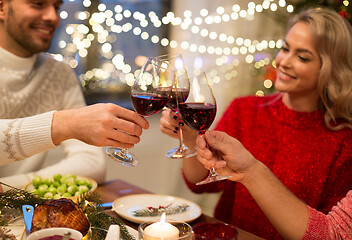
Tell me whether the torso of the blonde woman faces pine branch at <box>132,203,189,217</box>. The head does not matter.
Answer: yes

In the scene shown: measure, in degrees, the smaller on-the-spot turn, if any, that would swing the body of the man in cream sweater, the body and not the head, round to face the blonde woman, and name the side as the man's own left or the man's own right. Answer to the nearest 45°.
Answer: approximately 45° to the man's own left

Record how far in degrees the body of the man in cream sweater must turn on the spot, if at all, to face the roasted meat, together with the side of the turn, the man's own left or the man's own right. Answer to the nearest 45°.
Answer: approximately 45° to the man's own right

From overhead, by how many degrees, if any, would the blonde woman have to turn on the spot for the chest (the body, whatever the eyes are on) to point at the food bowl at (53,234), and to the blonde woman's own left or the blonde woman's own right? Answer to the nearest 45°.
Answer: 0° — they already face it

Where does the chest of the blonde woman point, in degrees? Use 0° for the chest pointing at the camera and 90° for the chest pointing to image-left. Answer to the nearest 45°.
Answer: approximately 45°

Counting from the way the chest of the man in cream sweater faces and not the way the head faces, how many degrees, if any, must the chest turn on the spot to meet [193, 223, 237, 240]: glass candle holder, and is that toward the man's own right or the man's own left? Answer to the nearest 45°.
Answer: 0° — they already face it

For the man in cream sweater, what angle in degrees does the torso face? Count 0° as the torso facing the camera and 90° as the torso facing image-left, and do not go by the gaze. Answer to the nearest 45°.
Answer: approximately 315°

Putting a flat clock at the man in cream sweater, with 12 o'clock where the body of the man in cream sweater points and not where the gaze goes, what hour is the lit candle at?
The lit candle is roughly at 1 o'clock from the man in cream sweater.
